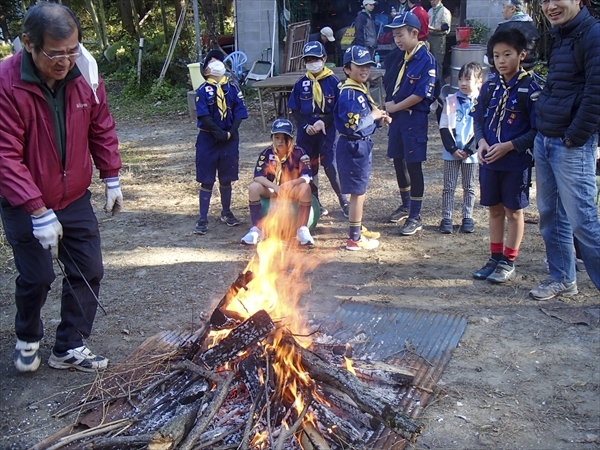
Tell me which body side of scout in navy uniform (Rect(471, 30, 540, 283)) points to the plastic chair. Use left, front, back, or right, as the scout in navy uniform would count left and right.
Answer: right

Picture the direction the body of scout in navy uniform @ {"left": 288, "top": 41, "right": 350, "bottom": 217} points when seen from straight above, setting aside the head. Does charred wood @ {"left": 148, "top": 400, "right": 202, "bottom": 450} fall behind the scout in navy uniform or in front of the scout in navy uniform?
in front

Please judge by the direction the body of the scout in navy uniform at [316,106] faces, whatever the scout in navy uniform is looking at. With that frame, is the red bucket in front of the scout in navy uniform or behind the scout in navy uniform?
behind

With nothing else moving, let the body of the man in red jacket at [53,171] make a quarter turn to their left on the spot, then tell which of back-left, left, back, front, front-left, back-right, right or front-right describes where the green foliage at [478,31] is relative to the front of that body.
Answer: front

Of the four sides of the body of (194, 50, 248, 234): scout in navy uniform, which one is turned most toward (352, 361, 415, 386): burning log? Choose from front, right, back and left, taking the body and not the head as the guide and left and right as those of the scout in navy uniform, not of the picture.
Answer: front

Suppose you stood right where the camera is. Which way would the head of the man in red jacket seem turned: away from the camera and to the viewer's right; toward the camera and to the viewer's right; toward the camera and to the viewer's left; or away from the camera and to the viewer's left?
toward the camera and to the viewer's right

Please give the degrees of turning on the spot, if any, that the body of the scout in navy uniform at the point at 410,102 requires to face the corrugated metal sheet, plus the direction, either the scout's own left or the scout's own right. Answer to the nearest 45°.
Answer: approximately 45° to the scout's own left

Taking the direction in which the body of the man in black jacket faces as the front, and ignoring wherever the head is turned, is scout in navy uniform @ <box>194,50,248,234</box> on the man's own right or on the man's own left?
on the man's own right

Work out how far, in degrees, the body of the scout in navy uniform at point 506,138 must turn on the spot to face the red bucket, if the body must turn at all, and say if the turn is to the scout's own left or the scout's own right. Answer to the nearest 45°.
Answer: approximately 135° to the scout's own right

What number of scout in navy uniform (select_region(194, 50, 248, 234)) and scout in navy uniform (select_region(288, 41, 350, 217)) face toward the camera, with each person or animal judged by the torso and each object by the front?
2

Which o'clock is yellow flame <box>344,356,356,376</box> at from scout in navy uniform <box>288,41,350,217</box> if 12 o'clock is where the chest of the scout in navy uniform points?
The yellow flame is roughly at 12 o'clock from the scout in navy uniform.

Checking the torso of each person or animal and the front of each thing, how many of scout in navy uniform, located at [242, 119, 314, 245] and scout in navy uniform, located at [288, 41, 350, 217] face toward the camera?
2
